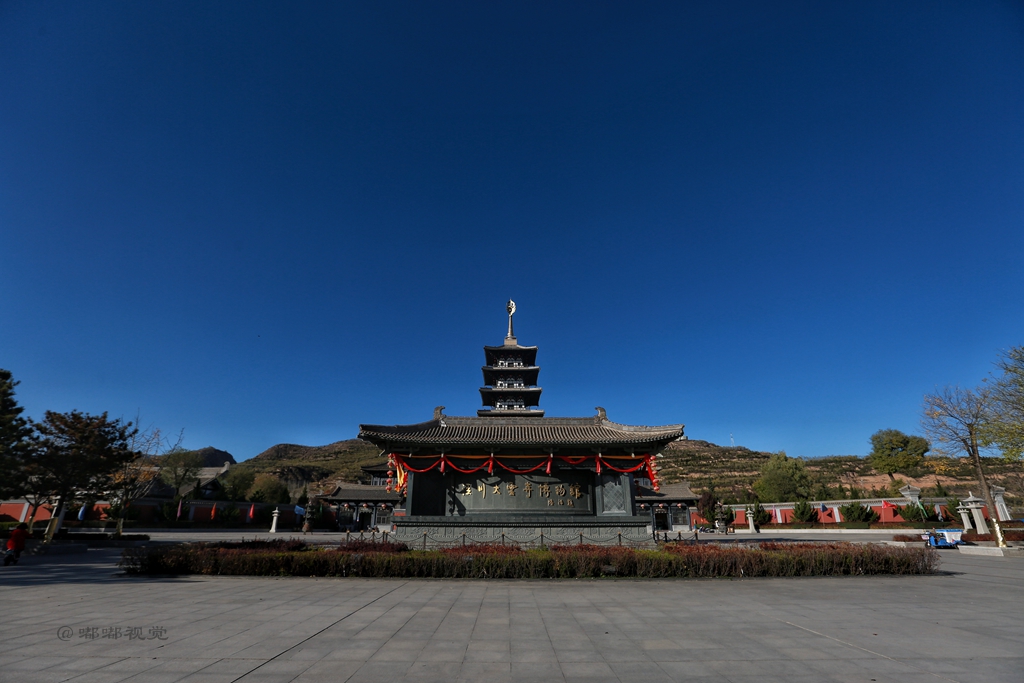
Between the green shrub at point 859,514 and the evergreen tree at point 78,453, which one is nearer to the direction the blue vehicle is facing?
the evergreen tree

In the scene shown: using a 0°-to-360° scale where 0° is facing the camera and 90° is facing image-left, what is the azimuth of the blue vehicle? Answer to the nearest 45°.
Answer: approximately 90°

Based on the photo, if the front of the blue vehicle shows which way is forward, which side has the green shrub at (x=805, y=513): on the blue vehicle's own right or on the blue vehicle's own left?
on the blue vehicle's own right

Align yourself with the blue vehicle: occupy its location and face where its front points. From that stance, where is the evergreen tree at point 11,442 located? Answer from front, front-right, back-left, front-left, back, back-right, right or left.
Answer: front-left

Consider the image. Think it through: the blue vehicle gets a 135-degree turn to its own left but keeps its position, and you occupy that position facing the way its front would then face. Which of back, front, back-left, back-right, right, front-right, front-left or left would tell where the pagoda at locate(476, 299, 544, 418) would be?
back-right

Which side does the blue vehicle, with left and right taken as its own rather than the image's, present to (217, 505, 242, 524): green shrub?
front

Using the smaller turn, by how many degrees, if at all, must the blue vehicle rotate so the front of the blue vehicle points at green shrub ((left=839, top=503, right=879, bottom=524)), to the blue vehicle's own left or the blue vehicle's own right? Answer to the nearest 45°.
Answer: approximately 90° to the blue vehicle's own right

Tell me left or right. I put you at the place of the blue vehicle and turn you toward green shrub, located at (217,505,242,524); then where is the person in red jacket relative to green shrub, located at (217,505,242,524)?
left

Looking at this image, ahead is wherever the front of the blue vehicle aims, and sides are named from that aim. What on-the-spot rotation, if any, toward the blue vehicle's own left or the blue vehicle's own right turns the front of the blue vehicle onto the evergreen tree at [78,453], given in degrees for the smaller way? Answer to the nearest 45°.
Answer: approximately 45° to the blue vehicle's own left

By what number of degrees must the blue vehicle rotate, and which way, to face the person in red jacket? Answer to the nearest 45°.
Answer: approximately 45° to its left
